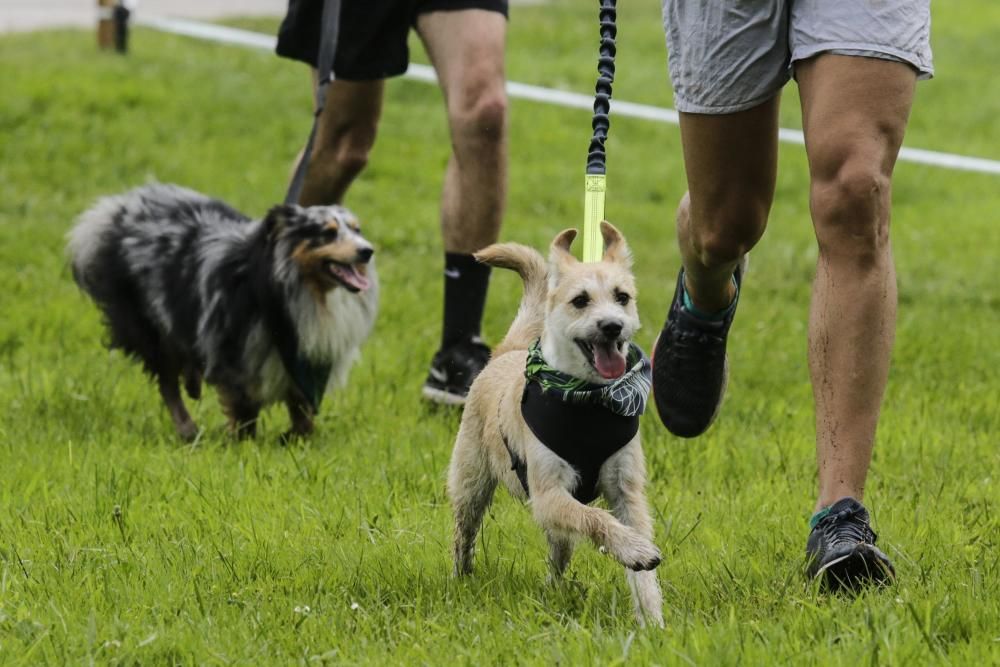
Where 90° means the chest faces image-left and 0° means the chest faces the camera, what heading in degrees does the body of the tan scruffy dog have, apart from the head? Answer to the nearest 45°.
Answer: approximately 315°

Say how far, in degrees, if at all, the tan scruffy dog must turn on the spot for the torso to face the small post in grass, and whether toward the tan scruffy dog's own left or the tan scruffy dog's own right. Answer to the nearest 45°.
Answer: approximately 180°

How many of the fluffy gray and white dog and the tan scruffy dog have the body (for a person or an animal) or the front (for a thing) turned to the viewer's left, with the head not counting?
0

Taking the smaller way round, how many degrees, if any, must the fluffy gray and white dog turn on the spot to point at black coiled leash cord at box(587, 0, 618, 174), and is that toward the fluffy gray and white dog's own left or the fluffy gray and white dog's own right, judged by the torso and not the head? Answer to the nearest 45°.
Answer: approximately 45° to the fluffy gray and white dog's own right

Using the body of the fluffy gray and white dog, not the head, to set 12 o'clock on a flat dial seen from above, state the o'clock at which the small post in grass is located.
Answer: The small post in grass is roughly at 7 o'clock from the fluffy gray and white dog.
